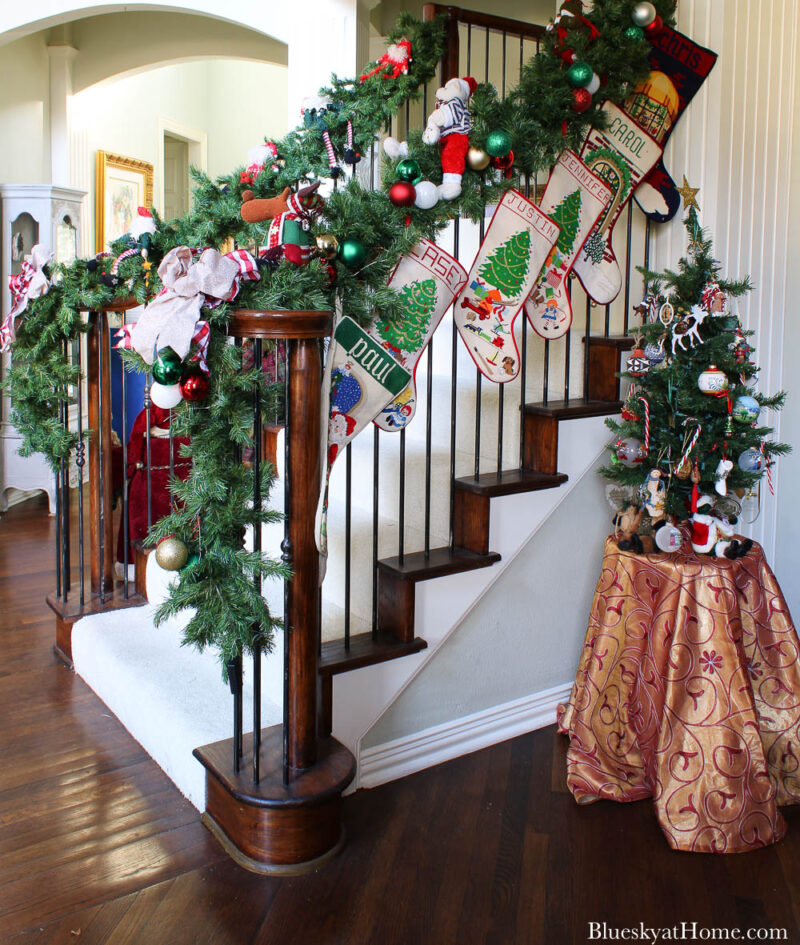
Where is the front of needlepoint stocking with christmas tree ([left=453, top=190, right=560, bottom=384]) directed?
toward the camera

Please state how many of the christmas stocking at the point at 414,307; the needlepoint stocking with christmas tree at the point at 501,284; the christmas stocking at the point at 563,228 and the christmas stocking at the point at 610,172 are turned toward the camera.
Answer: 4

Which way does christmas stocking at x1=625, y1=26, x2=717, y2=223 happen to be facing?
toward the camera

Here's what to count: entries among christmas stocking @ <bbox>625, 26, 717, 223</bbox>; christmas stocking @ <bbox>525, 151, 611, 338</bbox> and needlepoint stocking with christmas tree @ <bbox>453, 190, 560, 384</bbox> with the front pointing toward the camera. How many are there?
3

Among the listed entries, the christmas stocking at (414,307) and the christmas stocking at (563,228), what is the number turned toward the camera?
2

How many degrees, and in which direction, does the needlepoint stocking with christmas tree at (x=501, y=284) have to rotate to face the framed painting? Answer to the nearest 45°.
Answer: approximately 135° to its right

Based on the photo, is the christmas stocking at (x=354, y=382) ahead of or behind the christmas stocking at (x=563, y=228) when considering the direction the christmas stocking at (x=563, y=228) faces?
ahead

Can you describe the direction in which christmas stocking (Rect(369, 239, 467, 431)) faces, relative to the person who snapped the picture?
facing the viewer
